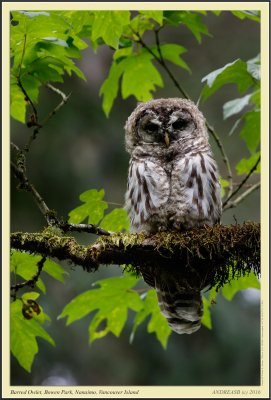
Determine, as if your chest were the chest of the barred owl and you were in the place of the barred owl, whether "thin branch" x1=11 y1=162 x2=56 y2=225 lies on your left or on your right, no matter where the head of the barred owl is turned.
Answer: on your right

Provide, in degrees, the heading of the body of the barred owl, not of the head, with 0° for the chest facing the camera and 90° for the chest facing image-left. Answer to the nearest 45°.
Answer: approximately 0°
